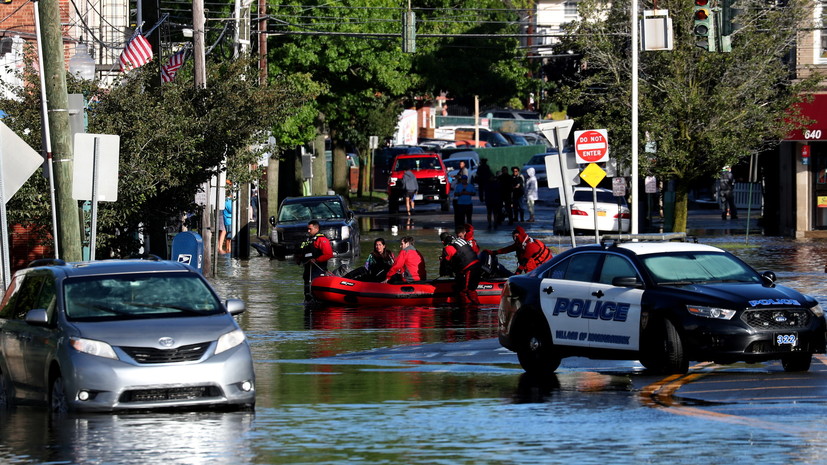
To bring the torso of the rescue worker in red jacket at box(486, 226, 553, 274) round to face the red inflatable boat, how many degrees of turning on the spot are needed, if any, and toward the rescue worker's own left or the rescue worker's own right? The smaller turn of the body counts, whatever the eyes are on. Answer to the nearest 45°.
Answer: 0° — they already face it

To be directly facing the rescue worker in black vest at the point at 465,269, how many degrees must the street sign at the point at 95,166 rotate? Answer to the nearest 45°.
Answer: approximately 45° to its right

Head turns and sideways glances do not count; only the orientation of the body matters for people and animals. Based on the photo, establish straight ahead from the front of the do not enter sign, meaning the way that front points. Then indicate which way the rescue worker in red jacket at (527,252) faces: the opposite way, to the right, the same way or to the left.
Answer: to the right

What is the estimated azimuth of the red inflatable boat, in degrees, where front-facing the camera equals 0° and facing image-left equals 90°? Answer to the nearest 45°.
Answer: approximately 90°

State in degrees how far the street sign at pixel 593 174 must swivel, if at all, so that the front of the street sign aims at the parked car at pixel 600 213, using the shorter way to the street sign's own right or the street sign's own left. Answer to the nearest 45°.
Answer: approximately 180°

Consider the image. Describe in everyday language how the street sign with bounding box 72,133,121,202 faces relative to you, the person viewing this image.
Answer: facing away from the viewer

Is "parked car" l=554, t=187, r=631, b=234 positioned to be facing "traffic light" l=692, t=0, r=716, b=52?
no

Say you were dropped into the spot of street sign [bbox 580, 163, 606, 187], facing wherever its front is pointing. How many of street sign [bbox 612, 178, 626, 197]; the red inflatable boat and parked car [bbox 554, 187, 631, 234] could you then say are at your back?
2

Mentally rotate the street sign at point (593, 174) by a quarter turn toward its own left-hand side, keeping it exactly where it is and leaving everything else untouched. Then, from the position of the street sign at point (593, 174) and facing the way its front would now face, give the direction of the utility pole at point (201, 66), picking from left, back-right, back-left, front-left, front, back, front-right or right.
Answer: back

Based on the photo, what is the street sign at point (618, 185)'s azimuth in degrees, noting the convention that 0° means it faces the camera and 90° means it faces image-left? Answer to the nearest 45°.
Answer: approximately 0°

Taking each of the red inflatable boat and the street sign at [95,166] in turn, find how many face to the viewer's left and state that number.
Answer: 1

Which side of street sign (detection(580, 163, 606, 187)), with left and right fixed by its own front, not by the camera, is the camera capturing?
front

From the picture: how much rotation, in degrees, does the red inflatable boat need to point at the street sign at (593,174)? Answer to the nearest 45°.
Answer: approximately 135° to its right

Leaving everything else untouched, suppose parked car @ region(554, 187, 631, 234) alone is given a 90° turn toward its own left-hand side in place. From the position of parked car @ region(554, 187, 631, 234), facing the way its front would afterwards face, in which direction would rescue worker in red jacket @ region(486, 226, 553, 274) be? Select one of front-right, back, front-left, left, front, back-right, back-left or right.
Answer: left

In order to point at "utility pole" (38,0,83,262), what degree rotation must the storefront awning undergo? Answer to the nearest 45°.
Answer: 0° — it already faces it

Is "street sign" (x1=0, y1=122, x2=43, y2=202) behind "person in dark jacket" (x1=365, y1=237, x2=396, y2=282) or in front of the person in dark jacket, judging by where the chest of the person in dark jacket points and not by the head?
in front

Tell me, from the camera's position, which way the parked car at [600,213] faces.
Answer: facing away from the viewer

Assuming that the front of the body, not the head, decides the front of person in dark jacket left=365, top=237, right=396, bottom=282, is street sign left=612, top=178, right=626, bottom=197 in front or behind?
behind
